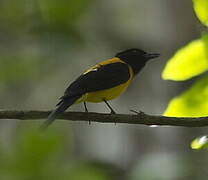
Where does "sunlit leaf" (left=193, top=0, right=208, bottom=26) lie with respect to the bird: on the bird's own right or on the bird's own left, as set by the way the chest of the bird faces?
on the bird's own right

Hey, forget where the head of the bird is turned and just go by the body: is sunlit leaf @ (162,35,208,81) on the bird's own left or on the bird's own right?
on the bird's own right

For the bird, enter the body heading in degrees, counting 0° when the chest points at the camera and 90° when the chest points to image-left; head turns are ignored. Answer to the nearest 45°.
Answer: approximately 270°
